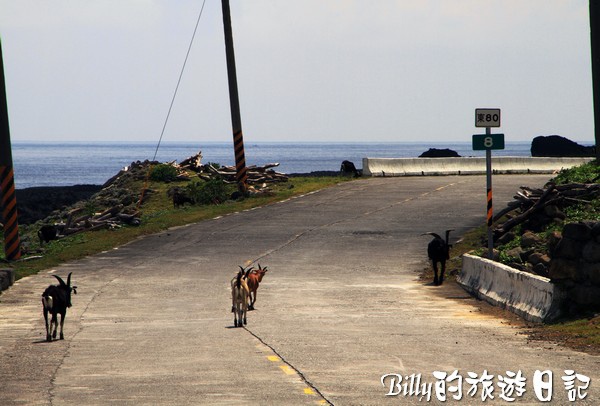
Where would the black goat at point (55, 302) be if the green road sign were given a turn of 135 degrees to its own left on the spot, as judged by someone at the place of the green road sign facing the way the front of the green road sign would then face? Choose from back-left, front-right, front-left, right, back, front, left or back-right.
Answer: back

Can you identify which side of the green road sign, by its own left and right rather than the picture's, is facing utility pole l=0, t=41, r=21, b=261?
right

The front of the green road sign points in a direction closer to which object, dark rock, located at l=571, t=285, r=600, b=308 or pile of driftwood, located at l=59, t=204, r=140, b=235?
the dark rock

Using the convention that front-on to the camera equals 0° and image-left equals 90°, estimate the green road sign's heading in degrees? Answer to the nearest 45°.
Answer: approximately 0°
